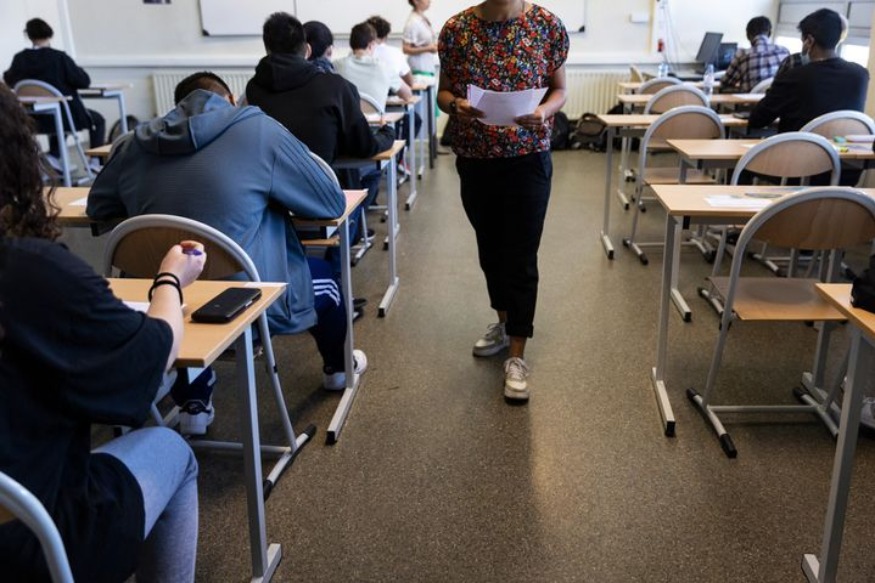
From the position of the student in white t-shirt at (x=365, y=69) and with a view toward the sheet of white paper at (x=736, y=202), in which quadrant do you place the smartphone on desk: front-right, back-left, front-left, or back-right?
front-right

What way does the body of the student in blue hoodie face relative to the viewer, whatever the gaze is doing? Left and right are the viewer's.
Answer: facing away from the viewer

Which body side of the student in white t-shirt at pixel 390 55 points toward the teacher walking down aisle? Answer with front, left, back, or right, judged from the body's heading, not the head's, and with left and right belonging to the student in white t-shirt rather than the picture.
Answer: back

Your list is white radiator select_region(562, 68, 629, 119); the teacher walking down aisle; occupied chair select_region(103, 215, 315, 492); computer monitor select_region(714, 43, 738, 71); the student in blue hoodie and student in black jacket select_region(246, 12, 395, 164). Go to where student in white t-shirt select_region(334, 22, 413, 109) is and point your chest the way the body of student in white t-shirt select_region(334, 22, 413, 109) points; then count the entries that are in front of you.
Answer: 2

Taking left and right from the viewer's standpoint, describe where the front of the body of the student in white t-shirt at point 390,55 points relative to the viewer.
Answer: facing away from the viewer

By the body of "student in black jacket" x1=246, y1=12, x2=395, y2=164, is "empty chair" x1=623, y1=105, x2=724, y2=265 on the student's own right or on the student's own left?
on the student's own right

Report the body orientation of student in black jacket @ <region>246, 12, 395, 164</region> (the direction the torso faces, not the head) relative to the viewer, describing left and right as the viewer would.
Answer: facing away from the viewer

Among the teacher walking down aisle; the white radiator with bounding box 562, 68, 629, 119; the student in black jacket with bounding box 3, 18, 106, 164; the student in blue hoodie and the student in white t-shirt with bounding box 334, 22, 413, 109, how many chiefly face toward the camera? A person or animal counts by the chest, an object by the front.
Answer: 2

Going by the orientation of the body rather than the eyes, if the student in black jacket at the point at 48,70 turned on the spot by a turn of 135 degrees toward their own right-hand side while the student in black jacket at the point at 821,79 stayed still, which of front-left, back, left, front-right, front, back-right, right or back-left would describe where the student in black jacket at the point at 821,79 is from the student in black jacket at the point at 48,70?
front

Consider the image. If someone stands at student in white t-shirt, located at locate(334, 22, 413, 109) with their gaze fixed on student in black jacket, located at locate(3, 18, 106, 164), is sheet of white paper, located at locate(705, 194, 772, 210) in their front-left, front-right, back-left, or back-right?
back-left

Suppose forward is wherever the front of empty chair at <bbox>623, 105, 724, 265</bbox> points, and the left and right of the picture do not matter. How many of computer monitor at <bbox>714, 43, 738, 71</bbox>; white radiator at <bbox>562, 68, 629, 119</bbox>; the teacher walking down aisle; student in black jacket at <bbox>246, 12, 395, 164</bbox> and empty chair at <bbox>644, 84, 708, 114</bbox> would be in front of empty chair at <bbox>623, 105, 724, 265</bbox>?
3

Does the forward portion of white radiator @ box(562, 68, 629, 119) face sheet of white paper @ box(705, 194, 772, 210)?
yes

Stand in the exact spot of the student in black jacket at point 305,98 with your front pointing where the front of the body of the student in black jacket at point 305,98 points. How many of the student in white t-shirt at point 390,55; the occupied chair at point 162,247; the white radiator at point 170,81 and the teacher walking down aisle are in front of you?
2

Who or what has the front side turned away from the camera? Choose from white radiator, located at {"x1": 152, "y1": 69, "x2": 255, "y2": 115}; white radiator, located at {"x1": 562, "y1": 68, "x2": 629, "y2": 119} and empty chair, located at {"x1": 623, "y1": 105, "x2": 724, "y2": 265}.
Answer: the empty chair

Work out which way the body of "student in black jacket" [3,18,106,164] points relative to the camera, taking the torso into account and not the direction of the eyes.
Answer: away from the camera

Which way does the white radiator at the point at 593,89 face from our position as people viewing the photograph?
facing the viewer

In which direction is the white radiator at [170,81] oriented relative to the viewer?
toward the camera
